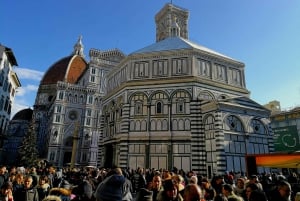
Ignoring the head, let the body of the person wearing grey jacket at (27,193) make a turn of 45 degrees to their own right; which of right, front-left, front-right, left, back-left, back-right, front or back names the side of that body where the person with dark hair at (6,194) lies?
front

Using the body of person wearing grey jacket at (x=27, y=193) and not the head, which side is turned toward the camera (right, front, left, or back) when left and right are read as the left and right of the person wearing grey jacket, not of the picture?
front

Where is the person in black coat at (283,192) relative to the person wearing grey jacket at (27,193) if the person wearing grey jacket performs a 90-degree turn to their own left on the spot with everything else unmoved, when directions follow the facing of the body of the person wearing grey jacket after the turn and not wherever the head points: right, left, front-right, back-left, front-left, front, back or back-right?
front-right

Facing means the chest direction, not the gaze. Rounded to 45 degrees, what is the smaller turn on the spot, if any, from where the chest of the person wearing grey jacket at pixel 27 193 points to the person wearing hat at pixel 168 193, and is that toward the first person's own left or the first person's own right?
approximately 45° to the first person's own left
